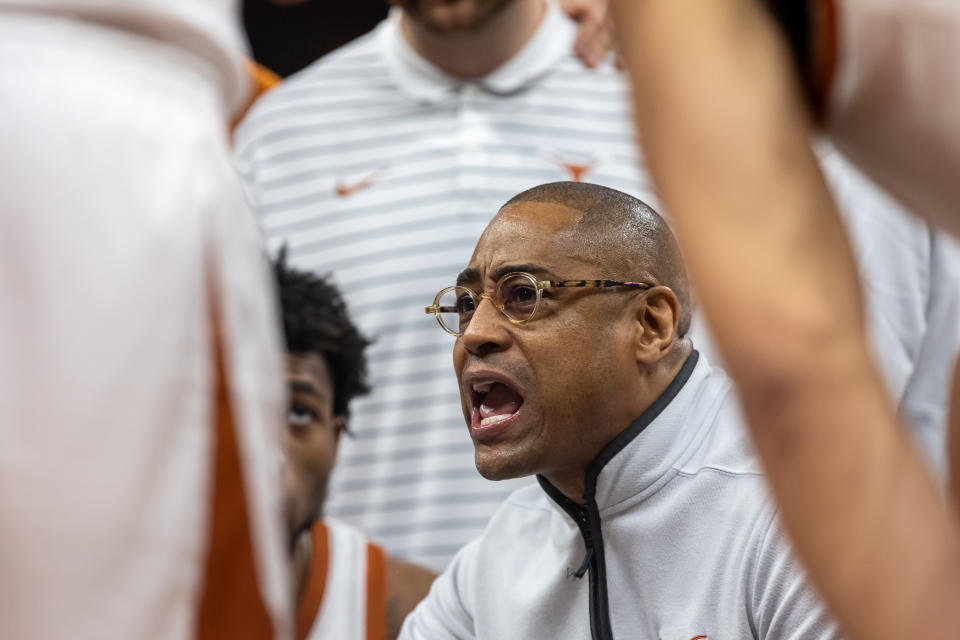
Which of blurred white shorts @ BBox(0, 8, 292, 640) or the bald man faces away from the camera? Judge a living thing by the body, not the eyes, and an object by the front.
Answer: the blurred white shorts

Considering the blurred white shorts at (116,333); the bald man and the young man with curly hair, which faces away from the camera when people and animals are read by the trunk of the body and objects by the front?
the blurred white shorts

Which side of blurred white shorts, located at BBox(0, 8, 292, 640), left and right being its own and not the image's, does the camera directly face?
back

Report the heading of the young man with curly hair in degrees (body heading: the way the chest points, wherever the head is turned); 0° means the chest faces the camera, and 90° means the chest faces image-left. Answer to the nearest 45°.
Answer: approximately 0°

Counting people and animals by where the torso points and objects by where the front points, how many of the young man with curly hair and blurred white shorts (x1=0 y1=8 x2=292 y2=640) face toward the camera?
1

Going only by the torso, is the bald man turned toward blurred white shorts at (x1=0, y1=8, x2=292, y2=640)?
yes
